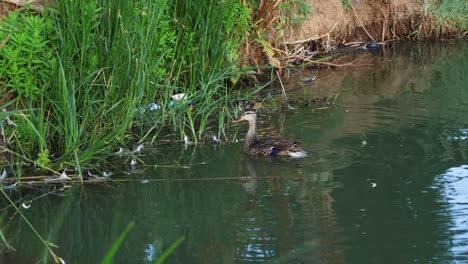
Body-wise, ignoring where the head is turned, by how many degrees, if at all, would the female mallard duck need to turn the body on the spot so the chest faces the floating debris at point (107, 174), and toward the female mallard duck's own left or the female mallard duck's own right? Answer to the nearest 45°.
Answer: approximately 45° to the female mallard duck's own left

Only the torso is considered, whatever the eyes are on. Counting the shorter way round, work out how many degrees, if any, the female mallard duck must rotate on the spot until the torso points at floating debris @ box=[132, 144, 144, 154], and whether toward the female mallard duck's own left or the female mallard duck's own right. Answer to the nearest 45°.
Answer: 0° — it already faces it

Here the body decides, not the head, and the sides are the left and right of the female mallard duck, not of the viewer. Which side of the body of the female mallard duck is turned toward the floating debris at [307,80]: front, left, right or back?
right

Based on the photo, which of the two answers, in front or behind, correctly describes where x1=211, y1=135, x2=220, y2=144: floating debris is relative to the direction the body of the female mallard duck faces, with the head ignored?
in front

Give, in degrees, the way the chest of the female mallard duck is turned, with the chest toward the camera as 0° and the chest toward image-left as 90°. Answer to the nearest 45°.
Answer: approximately 90°

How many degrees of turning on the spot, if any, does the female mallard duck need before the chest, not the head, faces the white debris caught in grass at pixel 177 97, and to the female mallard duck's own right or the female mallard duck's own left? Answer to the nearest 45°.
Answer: approximately 45° to the female mallard duck's own right

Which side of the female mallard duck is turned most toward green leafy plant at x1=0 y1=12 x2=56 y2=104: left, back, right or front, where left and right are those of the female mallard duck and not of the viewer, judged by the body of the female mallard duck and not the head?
front
